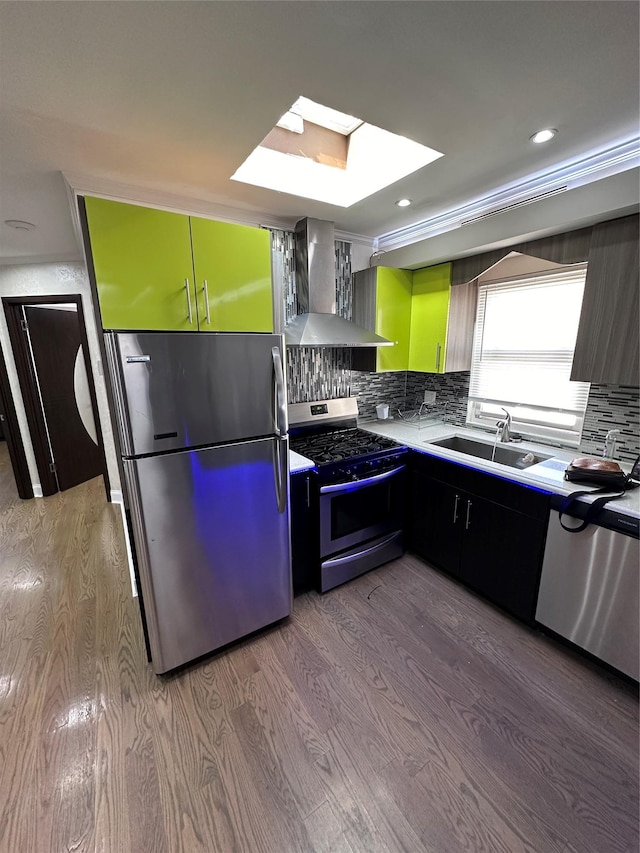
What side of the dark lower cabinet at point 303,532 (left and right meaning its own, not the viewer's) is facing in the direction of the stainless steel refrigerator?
right

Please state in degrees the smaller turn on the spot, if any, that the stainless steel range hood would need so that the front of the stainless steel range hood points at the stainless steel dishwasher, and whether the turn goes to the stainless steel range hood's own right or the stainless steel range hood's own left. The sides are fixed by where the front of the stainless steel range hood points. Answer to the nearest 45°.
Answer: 0° — it already faces it

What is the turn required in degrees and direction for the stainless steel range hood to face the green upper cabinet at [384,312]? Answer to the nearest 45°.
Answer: approximately 90° to its left

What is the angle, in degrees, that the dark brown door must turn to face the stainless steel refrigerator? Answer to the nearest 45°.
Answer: approximately 45° to its right
